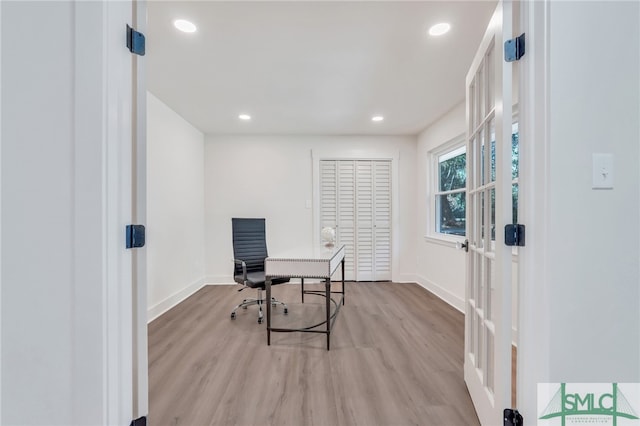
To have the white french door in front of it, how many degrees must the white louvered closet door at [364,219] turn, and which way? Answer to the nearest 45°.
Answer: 0° — it already faces it

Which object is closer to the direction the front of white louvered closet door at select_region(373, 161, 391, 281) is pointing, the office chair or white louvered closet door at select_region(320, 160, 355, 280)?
the office chair

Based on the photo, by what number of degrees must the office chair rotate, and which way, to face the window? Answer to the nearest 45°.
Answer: approximately 45° to its left

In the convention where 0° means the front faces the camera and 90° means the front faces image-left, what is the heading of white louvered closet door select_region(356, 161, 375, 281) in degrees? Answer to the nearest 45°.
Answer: approximately 0°

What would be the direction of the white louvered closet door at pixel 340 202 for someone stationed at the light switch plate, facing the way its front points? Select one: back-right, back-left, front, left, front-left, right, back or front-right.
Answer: back-right

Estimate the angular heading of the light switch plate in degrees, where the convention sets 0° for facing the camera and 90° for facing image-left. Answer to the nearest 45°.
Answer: approximately 0°

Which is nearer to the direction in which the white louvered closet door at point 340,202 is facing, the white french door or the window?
the white french door

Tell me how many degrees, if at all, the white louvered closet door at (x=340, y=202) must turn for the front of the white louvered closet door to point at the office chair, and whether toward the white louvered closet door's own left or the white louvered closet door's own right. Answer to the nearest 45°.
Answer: approximately 45° to the white louvered closet door's own right
